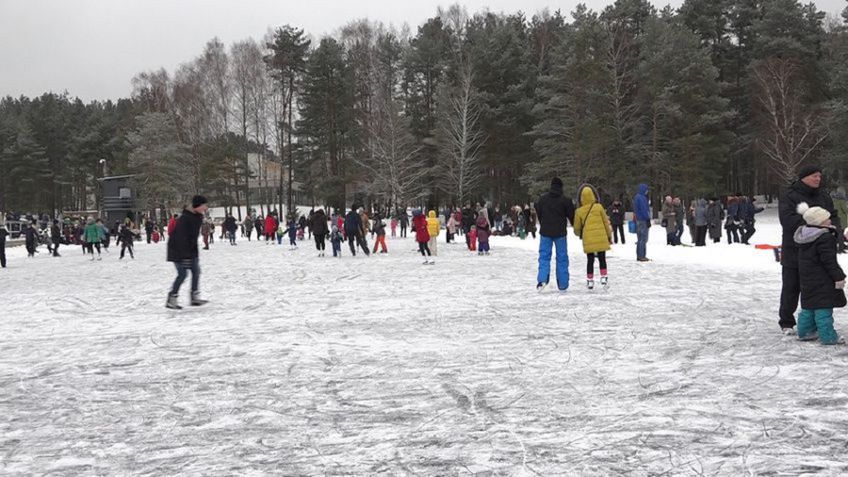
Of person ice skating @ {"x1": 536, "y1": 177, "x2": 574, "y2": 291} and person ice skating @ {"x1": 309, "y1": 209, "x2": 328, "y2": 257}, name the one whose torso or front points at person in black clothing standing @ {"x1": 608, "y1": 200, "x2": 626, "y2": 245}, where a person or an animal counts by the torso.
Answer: person ice skating @ {"x1": 536, "y1": 177, "x2": 574, "y2": 291}

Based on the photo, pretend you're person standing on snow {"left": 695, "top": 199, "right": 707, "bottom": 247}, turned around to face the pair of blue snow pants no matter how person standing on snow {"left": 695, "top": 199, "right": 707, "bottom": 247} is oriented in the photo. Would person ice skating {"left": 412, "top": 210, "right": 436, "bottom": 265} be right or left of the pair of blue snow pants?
right

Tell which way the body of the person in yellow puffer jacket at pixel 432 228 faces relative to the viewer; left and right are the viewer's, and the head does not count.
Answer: facing away from the viewer

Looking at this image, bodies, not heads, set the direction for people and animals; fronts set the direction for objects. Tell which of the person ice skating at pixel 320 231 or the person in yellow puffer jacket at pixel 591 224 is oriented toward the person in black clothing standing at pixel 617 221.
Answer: the person in yellow puffer jacket

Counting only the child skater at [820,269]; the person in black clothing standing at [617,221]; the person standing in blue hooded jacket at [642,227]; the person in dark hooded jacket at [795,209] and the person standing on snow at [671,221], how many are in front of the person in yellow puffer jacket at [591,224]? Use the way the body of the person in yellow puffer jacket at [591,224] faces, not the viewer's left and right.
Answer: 3

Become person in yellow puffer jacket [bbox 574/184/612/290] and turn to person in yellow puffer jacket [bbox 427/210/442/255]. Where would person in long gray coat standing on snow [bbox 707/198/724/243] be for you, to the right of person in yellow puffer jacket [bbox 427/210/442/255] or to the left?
right

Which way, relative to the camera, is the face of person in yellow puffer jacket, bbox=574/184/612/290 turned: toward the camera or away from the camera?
away from the camera

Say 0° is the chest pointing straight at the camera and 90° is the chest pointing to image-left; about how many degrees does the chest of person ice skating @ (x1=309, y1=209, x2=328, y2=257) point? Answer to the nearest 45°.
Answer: approximately 180°

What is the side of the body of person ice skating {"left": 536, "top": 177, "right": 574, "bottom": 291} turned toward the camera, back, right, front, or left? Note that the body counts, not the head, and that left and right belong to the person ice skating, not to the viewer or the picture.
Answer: back

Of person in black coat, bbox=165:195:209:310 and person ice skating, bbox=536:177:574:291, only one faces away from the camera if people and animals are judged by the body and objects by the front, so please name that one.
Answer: the person ice skating
